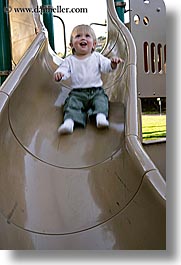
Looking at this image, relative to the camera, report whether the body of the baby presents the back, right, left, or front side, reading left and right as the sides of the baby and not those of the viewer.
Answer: front
